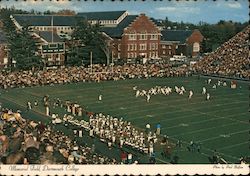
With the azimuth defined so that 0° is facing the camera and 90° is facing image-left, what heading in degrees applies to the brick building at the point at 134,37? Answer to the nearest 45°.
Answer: approximately 0°

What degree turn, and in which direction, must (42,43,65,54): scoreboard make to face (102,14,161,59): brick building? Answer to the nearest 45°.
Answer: approximately 135° to its left

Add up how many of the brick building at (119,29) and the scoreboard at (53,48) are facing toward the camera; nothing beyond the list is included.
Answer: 2

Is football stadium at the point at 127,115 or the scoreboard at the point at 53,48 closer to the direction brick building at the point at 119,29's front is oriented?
the football stadium

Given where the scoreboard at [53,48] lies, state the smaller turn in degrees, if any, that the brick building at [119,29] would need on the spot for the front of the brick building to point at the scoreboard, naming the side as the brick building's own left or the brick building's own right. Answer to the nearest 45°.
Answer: approximately 45° to the brick building's own right

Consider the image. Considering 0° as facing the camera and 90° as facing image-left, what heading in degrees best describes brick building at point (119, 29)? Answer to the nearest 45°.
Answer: approximately 0°

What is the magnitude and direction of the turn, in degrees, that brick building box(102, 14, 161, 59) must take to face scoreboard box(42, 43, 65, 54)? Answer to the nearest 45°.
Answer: approximately 45° to its right

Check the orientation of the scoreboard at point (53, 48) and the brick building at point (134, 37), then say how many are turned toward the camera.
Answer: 2

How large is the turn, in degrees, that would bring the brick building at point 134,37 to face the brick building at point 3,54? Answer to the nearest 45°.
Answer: approximately 45° to its right
